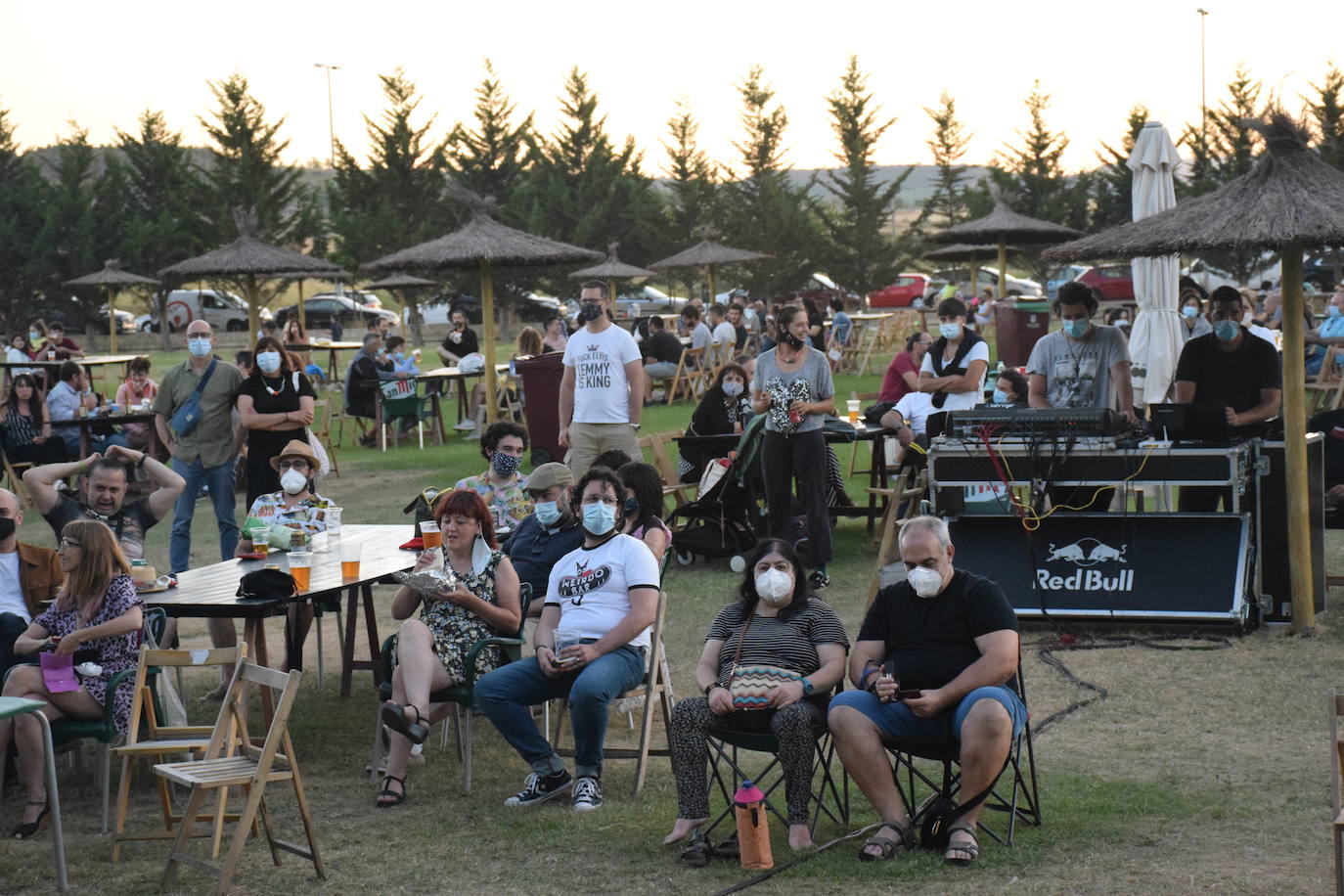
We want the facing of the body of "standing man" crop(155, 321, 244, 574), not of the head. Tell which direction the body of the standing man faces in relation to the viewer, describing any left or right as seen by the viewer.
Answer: facing the viewer

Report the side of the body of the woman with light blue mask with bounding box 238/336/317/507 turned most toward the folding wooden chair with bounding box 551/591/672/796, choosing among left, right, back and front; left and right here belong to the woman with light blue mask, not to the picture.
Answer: front

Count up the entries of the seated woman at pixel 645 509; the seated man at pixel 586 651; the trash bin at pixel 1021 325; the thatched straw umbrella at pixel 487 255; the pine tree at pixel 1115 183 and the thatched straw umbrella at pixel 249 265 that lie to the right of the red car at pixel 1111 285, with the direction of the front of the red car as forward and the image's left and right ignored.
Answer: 1

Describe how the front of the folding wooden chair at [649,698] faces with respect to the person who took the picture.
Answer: facing the viewer and to the left of the viewer

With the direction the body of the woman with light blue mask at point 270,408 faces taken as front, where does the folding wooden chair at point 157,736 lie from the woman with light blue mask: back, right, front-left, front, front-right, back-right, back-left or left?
front

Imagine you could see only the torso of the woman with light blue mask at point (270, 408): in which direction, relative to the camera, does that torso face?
toward the camera

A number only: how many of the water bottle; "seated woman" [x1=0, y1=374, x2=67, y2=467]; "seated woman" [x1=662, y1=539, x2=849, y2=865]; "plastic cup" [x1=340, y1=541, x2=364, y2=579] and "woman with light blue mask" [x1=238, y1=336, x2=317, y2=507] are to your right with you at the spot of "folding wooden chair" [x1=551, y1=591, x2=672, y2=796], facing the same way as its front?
3

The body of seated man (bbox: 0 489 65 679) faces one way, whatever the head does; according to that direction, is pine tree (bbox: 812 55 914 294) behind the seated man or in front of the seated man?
behind

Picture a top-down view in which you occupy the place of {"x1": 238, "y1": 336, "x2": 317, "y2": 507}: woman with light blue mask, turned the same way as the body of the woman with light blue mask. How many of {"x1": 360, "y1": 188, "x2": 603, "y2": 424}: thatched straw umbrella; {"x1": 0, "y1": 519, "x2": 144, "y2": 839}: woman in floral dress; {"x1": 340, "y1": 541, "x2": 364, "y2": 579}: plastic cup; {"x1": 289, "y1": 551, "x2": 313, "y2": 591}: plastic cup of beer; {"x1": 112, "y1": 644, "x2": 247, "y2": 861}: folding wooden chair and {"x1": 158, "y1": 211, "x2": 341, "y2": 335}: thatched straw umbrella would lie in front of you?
4

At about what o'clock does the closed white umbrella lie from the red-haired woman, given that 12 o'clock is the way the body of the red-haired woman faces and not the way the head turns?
The closed white umbrella is roughly at 6 o'clock from the red-haired woman.

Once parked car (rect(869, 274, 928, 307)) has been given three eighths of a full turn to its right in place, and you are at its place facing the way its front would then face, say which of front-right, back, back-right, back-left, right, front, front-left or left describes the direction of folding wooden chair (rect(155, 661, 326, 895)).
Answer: back-right

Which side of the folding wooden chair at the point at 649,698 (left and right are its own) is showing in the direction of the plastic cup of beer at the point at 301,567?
right

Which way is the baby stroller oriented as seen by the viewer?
to the viewer's left

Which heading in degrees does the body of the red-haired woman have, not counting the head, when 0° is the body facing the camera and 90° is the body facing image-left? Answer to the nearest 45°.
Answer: approximately 45°

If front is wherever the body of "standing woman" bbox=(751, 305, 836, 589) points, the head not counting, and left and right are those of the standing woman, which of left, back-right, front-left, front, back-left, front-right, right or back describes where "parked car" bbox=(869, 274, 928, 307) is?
back

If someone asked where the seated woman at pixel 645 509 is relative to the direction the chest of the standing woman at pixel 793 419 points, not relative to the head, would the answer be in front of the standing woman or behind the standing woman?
in front

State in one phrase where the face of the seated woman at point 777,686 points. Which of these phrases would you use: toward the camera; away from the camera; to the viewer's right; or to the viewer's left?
toward the camera
